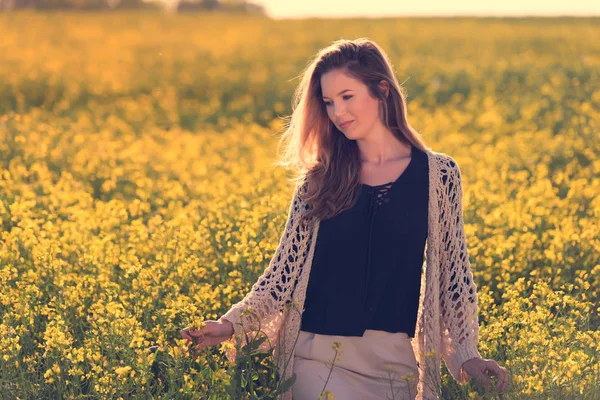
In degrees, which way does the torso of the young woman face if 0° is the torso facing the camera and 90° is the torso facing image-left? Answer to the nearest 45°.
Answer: approximately 0°
